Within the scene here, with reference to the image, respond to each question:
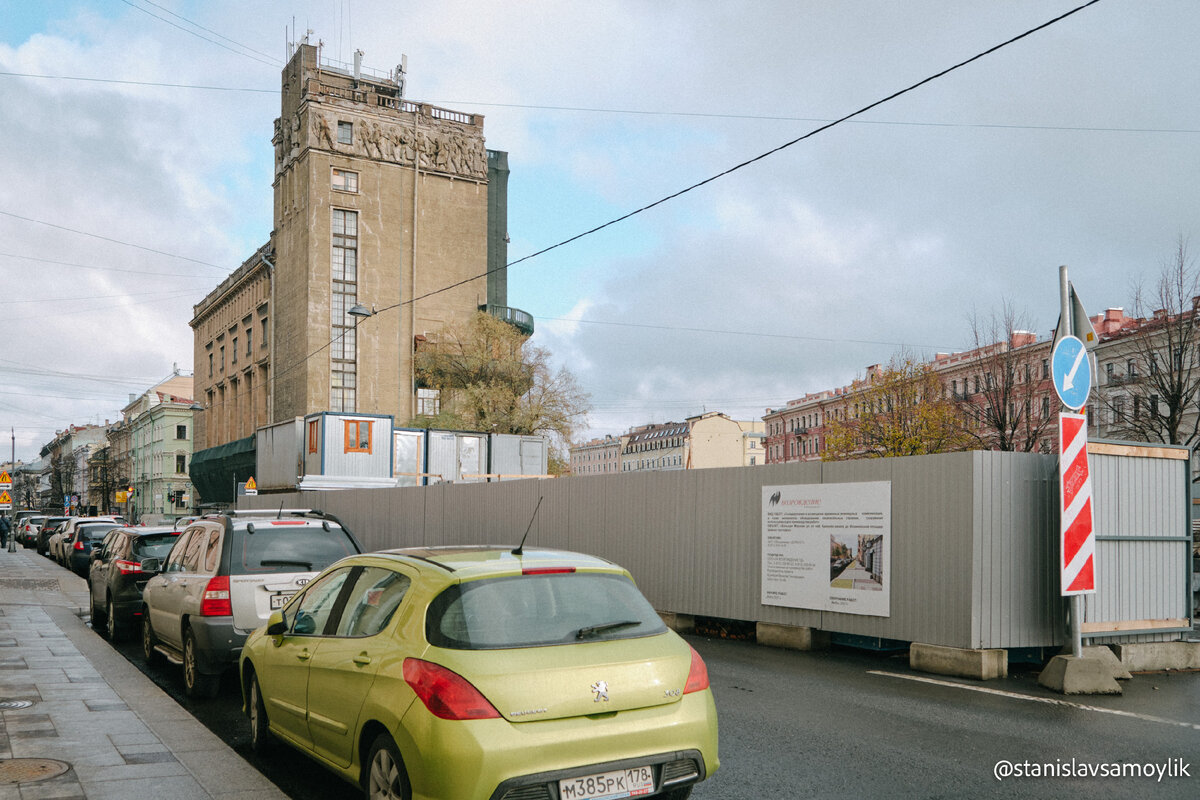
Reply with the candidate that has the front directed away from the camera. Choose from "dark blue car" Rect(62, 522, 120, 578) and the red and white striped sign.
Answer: the dark blue car

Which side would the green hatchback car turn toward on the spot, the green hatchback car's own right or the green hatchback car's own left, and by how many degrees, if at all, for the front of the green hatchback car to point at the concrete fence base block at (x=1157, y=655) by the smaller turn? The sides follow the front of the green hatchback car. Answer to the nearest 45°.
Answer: approximately 90° to the green hatchback car's own right

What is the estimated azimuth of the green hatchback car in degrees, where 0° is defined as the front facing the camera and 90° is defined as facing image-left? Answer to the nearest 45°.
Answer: approximately 135°

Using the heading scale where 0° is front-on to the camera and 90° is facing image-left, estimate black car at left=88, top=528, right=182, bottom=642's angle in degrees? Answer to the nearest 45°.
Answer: approximately 135°

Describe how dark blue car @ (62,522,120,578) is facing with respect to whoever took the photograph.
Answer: facing away from the viewer

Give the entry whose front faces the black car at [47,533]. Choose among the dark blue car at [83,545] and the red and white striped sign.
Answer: the dark blue car at [83,545]

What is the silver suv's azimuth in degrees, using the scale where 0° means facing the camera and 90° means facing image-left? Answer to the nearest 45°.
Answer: approximately 135°

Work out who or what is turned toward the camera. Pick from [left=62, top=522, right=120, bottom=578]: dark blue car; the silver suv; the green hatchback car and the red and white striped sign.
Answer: the red and white striped sign
